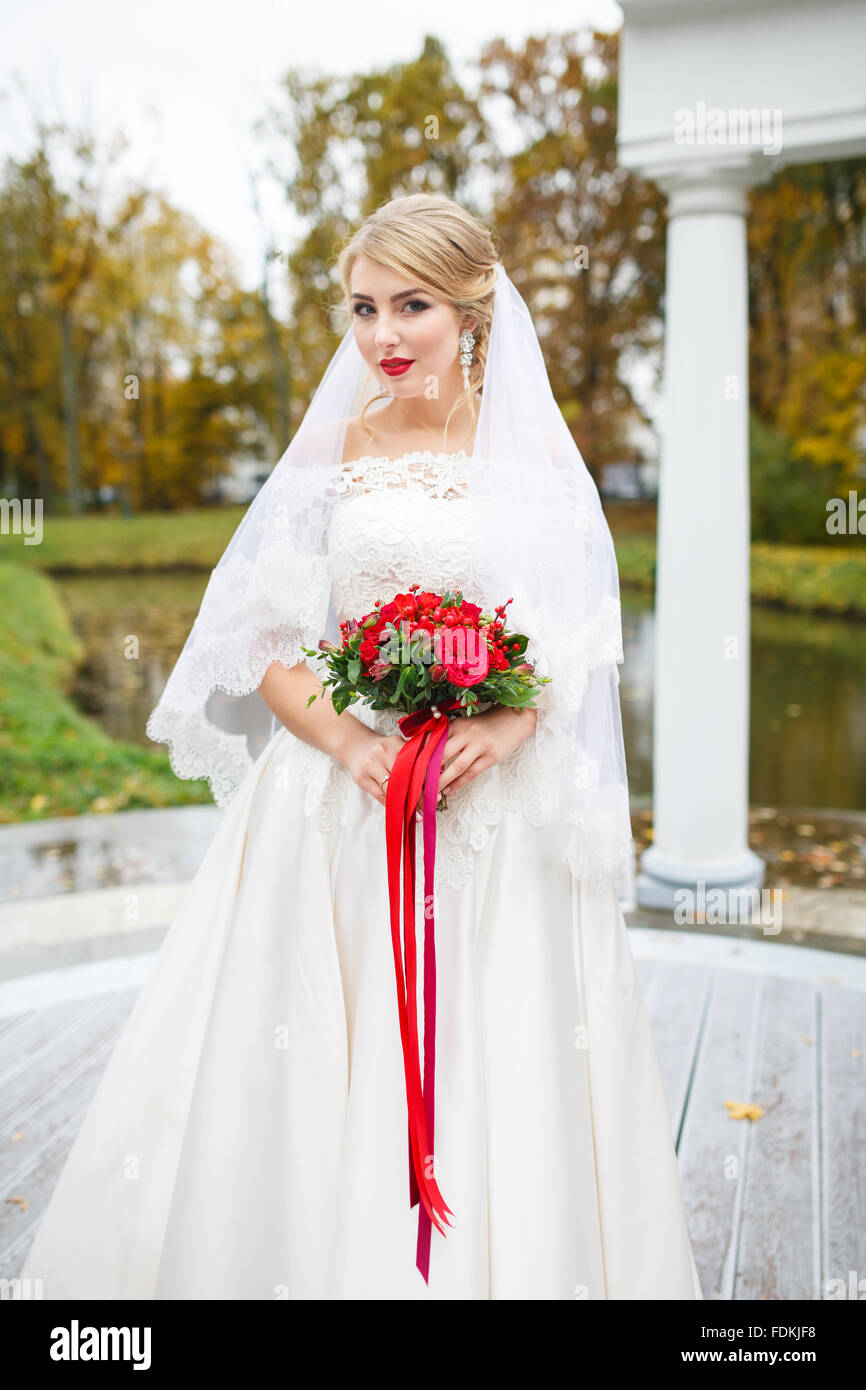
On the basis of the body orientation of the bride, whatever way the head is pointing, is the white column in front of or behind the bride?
behind

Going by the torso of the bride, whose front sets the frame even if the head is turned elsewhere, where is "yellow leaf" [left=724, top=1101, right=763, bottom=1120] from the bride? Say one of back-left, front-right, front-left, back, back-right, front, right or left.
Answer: back-left

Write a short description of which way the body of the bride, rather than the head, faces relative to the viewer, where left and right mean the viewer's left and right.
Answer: facing the viewer

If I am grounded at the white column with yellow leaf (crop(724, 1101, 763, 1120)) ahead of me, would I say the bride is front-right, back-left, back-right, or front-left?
front-right
